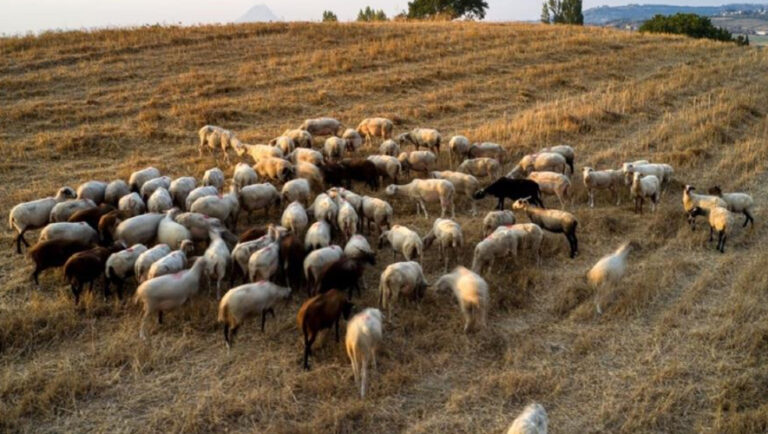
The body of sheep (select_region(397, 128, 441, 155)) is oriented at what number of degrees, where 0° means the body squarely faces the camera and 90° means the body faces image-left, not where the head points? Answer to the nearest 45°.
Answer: approximately 90°

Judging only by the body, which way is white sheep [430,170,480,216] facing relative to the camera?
to the viewer's left

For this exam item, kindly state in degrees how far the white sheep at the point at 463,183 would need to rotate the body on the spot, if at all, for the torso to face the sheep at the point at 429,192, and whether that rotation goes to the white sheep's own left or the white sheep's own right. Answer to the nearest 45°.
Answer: approximately 45° to the white sheep's own left

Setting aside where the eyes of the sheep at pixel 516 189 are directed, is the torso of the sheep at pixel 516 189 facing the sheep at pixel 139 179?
yes

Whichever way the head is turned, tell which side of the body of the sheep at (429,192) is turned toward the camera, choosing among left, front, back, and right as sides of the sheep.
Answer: left

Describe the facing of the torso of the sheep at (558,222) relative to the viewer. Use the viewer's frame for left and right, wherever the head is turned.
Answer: facing to the left of the viewer

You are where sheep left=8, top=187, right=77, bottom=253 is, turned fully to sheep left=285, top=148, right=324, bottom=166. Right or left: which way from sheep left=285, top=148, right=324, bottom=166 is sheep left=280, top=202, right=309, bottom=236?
right

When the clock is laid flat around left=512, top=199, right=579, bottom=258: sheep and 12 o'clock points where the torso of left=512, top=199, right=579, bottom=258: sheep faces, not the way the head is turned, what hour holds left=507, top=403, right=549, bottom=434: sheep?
left=507, top=403, right=549, bottom=434: sheep is roughly at 9 o'clock from left=512, top=199, right=579, bottom=258: sheep.
